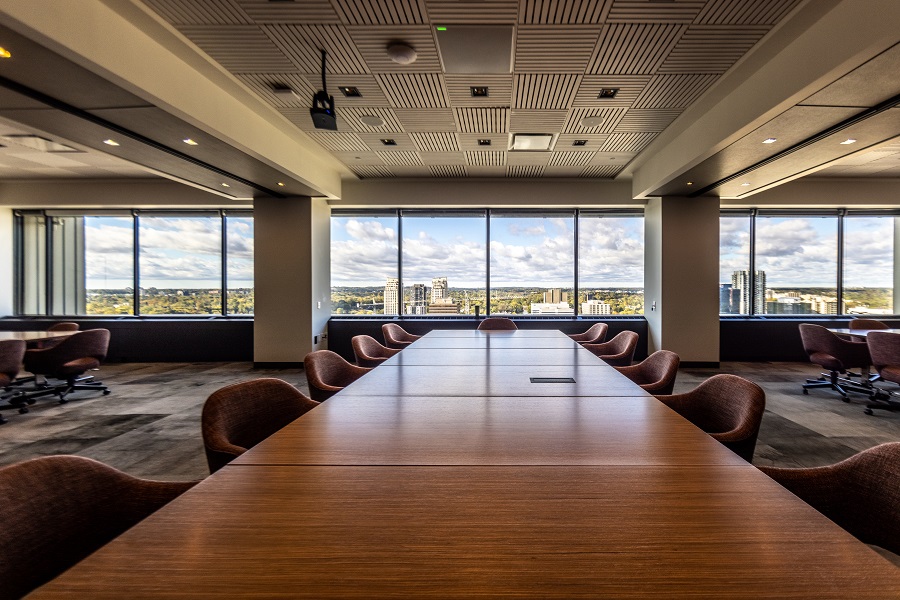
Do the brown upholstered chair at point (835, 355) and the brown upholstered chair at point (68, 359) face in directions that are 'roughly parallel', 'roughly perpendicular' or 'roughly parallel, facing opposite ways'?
roughly parallel, facing opposite ways

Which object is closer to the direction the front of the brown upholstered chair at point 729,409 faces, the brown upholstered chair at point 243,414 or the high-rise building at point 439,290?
the brown upholstered chair

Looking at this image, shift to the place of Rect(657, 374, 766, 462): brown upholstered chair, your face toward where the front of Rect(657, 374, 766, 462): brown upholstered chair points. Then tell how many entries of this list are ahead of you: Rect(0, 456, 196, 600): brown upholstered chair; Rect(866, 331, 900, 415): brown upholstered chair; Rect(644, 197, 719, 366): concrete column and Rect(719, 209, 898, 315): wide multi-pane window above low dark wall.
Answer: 1

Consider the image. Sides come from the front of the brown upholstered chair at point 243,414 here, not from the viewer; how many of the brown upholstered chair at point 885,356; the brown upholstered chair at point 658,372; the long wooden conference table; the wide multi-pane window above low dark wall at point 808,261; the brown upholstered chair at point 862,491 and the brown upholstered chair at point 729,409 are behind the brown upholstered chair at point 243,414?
0

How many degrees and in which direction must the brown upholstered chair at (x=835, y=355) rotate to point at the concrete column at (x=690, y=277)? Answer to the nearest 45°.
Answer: approximately 90° to its left

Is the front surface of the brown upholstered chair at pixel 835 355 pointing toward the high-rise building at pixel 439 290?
no

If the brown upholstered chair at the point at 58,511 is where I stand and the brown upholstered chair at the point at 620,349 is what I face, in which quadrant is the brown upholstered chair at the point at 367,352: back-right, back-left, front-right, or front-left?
front-left

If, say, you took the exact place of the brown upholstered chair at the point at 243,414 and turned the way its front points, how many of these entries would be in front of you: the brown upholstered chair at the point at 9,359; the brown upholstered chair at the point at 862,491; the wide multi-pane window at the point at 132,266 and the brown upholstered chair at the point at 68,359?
1

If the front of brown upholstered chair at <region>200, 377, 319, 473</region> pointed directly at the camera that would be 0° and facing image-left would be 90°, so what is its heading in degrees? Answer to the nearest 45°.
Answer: approximately 315°

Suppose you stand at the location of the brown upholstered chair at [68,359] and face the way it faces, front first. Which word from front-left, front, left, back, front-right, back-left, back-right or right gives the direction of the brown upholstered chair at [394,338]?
back

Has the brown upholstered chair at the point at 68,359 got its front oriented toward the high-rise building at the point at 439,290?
no

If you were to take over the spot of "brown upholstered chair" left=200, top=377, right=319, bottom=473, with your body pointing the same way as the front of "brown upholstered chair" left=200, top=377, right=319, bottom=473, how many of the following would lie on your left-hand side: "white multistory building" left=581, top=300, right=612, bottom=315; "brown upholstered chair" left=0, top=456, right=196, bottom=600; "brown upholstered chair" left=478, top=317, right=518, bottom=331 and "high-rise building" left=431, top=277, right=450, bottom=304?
3

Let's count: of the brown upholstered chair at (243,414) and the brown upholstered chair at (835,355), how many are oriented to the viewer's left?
0

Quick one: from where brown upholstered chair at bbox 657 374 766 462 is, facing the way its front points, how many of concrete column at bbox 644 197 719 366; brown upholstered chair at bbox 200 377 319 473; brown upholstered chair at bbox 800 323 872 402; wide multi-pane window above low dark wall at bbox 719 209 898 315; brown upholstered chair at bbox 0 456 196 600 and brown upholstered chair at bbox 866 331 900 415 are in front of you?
2

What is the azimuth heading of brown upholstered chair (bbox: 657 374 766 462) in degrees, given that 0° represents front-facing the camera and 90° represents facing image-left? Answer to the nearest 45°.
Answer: approximately 45°

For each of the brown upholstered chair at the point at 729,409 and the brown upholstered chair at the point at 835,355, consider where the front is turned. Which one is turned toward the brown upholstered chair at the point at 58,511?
the brown upholstered chair at the point at 729,409

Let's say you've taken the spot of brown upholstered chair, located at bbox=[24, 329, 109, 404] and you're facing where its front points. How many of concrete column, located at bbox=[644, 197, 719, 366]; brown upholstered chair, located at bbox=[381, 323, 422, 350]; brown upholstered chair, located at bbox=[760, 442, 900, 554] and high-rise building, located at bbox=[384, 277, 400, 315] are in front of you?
0

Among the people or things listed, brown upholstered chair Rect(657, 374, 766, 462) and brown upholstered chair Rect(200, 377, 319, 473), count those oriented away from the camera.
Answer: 0

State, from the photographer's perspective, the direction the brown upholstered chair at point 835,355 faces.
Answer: facing away from the viewer and to the right of the viewer

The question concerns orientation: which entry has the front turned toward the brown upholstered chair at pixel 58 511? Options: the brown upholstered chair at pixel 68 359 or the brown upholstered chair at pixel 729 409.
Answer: the brown upholstered chair at pixel 729 409

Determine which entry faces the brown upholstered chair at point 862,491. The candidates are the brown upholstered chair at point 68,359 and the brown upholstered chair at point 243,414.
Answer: the brown upholstered chair at point 243,414

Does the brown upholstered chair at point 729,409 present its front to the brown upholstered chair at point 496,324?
no

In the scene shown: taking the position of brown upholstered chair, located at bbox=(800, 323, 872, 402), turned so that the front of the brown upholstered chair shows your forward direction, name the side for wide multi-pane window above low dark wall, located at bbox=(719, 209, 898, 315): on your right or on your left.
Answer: on your left

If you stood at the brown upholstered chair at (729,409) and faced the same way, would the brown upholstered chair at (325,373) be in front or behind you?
in front

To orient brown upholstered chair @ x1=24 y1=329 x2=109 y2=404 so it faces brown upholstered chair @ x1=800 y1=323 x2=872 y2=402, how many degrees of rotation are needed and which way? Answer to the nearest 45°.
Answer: approximately 180°
